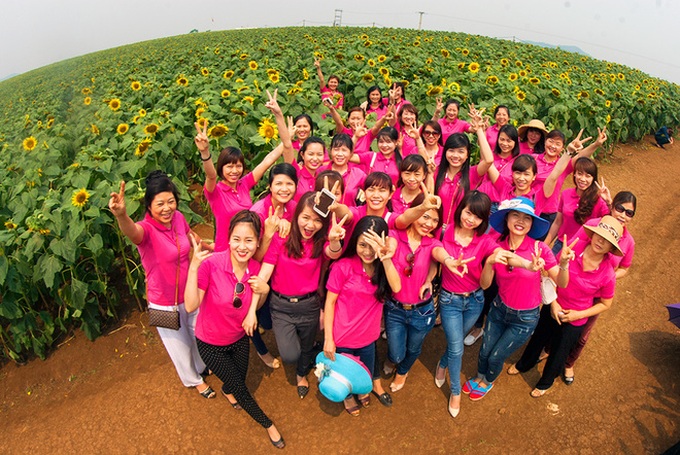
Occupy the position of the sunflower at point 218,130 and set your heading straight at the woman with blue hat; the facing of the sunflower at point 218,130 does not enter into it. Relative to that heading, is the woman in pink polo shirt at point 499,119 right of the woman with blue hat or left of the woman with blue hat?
left

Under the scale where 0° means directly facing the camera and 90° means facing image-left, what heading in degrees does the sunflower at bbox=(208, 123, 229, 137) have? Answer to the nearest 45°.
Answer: approximately 0°

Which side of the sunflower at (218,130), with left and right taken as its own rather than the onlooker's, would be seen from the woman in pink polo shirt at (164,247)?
front

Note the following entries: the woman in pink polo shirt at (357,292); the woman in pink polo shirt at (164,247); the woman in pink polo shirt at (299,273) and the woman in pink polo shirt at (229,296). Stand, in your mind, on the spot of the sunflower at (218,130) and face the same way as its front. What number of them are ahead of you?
4

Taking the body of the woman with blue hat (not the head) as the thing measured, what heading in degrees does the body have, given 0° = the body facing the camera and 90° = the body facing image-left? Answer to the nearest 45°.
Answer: approximately 0°

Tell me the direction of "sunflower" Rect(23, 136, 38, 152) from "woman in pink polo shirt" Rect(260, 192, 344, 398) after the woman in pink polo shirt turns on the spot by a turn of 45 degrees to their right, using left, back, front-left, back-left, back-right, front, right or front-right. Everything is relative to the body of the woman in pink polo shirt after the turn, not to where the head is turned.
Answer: right

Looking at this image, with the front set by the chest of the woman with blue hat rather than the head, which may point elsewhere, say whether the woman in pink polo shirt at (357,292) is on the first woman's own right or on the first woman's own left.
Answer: on the first woman's own right

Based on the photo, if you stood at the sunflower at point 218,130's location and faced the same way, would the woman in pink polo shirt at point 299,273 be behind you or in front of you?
in front

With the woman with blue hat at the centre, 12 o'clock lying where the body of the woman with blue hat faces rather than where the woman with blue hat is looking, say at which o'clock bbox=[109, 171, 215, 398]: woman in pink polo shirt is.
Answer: The woman in pink polo shirt is roughly at 2 o'clock from the woman with blue hat.

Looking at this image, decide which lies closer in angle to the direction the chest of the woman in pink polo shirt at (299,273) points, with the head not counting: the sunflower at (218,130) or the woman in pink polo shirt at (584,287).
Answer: the woman in pink polo shirt
